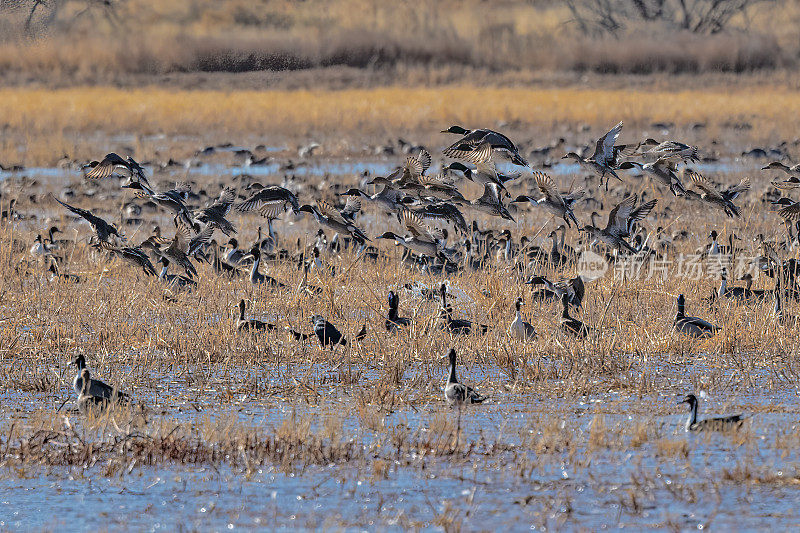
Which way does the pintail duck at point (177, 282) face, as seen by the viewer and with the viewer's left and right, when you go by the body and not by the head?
facing to the left of the viewer

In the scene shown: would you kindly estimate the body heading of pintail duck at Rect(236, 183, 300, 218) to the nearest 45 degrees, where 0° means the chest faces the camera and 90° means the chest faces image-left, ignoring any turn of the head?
approximately 90°

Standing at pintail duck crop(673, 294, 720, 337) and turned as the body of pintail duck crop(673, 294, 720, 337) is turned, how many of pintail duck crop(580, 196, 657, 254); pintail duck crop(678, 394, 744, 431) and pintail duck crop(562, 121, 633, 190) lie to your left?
1

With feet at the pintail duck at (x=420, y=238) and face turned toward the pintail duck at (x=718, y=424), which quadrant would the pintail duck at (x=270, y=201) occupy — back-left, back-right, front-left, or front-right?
back-right

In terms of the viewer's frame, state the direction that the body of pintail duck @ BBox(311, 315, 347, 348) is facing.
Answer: to the viewer's left

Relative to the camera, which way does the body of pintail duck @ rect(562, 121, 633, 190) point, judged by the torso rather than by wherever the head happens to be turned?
to the viewer's left

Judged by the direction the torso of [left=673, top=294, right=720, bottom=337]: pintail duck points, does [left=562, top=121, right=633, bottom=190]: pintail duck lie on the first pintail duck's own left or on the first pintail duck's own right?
on the first pintail duck's own right

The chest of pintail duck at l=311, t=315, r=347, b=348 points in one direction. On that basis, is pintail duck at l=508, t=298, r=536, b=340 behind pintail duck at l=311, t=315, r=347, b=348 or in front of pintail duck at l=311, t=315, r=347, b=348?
behind

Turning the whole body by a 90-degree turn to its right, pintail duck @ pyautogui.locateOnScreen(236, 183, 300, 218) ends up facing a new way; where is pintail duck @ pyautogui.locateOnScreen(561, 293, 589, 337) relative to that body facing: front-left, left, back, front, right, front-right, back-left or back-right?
back-right

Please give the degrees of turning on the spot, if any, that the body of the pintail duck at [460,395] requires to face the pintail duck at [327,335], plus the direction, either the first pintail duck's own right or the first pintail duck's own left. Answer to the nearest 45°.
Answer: approximately 45° to the first pintail duck's own right

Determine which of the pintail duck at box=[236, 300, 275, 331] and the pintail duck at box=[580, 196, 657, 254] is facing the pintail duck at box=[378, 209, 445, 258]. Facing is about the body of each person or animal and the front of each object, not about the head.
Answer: the pintail duck at box=[580, 196, 657, 254]

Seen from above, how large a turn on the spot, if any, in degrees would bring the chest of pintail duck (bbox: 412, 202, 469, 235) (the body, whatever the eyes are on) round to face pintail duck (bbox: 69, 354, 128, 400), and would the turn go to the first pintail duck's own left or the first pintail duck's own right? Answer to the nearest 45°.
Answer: approximately 45° to the first pintail duck's own left

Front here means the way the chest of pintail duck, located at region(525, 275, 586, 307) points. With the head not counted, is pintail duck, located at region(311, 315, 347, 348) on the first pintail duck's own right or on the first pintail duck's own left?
on the first pintail duck's own left
